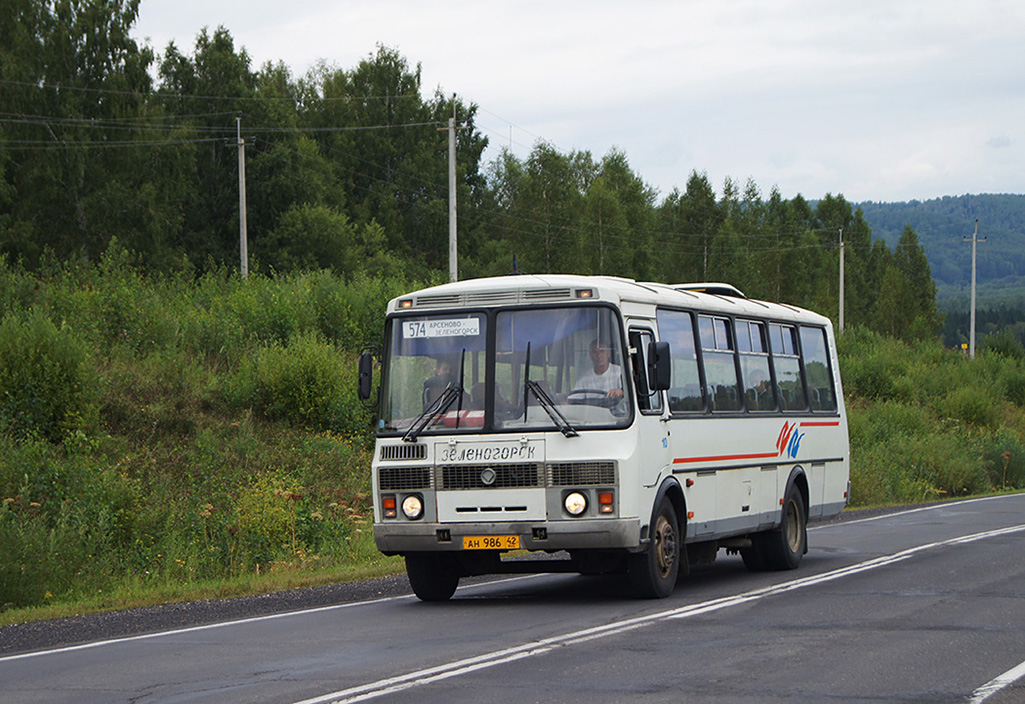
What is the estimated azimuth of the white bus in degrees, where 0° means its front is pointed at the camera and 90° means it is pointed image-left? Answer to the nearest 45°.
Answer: approximately 45°

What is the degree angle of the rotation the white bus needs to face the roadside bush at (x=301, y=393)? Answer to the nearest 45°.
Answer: approximately 135° to its right
